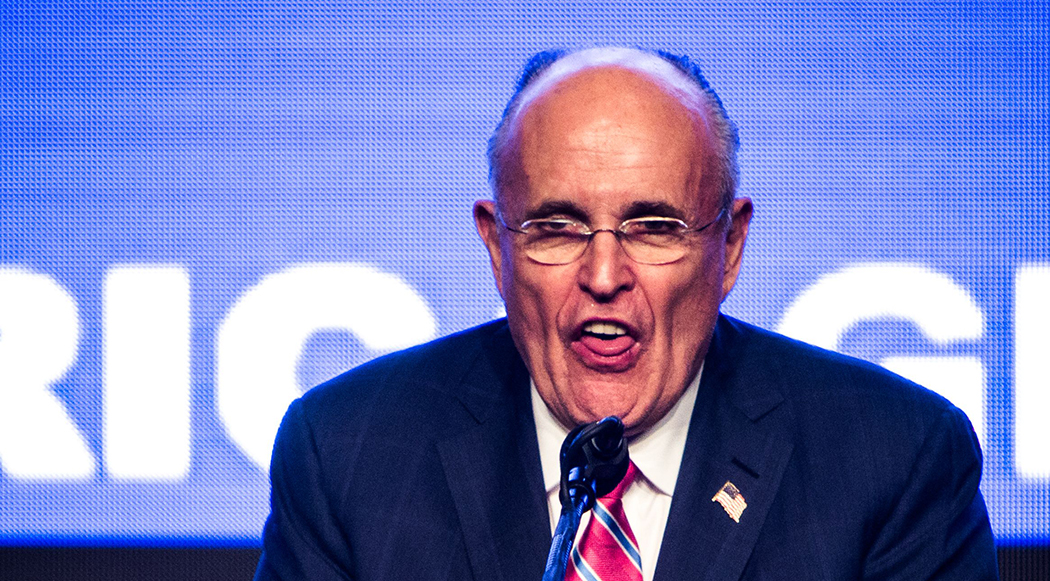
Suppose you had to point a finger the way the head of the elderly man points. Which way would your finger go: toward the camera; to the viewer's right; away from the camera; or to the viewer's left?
toward the camera

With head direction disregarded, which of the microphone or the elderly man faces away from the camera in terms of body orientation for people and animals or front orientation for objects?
the microphone

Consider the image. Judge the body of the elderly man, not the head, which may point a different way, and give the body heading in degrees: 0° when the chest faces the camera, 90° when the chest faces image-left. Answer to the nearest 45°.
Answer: approximately 0°

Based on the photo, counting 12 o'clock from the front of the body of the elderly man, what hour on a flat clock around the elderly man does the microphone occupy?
The microphone is roughly at 12 o'clock from the elderly man.

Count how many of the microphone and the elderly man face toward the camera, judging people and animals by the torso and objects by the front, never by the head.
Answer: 1

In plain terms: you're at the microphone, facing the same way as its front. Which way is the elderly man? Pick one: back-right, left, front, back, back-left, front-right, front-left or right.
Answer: front

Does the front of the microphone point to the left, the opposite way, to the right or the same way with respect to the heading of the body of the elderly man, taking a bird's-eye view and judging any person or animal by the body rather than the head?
the opposite way

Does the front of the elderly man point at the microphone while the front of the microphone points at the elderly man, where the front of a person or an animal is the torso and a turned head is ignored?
yes

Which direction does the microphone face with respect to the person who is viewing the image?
facing away from the viewer
